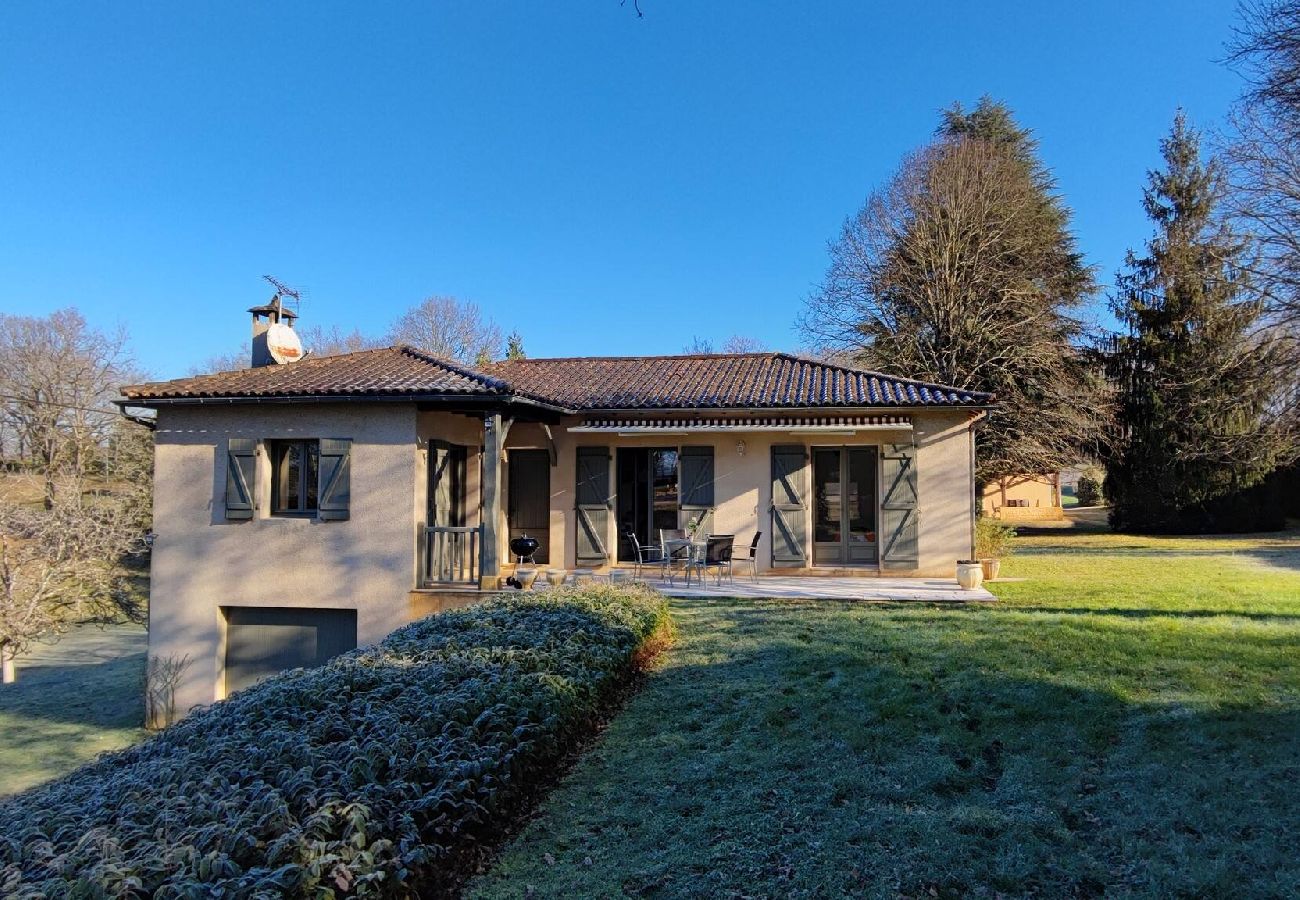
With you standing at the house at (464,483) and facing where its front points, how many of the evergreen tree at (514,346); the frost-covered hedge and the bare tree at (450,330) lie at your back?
2

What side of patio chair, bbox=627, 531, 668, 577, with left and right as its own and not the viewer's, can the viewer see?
right

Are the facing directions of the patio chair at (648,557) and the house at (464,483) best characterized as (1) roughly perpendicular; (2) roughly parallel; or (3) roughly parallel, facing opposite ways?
roughly perpendicular

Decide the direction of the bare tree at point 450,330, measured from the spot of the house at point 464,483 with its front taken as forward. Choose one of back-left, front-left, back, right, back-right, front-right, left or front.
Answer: back

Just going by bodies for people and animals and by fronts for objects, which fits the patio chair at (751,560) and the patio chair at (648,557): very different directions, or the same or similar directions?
very different directions

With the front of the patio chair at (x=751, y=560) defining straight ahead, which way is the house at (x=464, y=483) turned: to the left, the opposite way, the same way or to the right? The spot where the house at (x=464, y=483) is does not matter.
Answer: to the left

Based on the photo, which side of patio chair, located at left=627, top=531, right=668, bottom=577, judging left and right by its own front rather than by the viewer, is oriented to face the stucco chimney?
back

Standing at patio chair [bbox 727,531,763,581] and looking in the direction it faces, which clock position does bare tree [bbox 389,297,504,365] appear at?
The bare tree is roughly at 2 o'clock from the patio chair.

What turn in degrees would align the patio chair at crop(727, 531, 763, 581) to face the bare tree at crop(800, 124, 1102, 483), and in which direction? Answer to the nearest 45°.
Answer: approximately 135° to its right

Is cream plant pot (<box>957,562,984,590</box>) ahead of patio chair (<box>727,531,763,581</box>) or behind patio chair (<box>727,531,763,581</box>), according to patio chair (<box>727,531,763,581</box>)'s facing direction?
behind

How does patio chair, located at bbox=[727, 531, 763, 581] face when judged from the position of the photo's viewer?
facing to the left of the viewer

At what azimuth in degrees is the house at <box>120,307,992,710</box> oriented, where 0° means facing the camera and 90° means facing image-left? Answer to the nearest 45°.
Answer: approximately 0°
